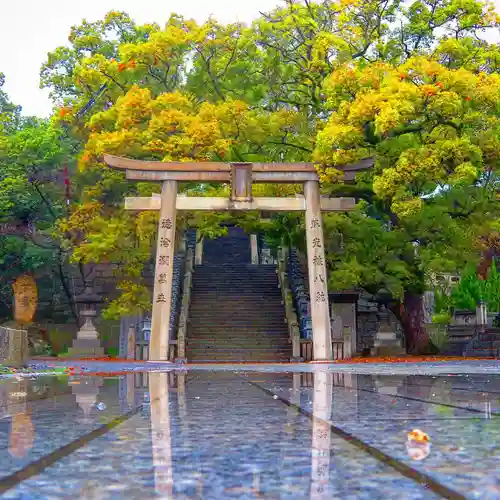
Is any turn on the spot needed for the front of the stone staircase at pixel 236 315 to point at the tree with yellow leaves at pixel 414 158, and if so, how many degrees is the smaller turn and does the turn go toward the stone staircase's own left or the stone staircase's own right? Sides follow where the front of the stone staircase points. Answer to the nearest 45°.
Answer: approximately 45° to the stone staircase's own left

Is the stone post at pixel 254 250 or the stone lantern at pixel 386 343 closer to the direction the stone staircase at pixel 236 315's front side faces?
the stone lantern

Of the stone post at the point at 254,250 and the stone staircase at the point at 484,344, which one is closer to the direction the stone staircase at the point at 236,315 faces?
the stone staircase

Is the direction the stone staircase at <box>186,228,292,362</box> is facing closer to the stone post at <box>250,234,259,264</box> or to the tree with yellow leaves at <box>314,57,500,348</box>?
the tree with yellow leaves

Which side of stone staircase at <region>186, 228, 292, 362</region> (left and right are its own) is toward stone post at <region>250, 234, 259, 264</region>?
back

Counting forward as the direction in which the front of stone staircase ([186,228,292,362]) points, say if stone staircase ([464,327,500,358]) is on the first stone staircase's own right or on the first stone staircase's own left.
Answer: on the first stone staircase's own left

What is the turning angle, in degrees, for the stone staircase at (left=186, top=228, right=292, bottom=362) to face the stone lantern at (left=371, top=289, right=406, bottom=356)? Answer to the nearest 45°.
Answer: approximately 90° to its left

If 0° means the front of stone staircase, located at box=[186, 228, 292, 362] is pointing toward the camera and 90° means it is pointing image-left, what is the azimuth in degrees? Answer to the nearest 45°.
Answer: approximately 0°

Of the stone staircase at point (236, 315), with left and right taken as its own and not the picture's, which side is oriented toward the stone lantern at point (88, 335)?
right
